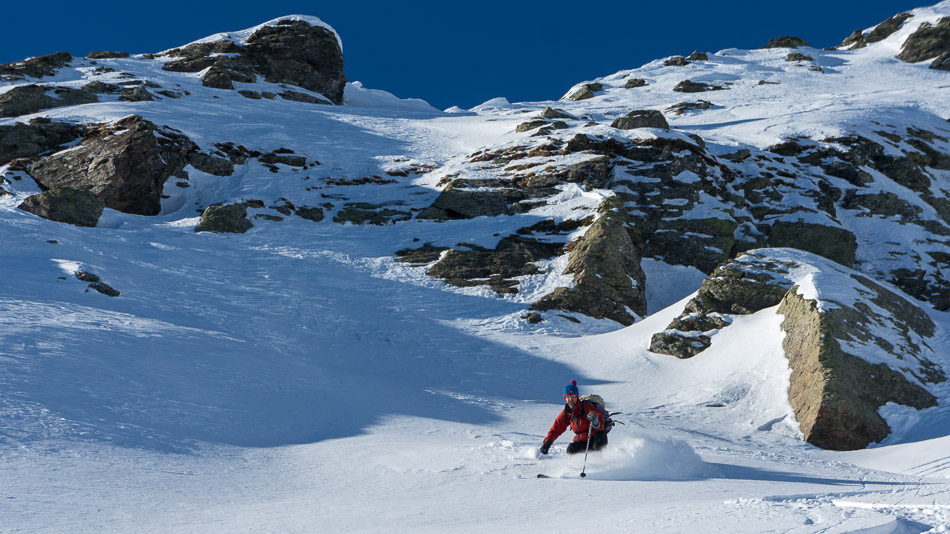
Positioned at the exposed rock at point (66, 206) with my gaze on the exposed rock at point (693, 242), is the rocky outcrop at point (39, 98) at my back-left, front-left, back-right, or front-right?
back-left

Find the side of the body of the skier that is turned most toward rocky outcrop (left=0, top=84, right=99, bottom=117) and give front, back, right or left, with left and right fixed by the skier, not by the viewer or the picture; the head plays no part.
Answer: right

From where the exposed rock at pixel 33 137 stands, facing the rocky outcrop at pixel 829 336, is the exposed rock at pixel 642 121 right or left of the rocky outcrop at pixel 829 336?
left

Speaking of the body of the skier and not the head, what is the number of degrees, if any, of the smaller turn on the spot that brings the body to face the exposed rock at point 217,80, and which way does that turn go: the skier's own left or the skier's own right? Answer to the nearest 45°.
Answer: approximately 90° to the skier's own right

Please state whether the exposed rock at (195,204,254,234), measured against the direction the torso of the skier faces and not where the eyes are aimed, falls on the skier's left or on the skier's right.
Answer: on the skier's right

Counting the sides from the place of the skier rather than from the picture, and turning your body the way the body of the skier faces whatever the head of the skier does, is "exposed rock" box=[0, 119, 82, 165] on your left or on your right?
on your right

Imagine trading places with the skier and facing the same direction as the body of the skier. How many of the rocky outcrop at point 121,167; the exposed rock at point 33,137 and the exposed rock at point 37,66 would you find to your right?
3

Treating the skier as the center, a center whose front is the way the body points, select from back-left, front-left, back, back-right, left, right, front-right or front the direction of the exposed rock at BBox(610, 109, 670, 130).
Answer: back-right
